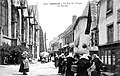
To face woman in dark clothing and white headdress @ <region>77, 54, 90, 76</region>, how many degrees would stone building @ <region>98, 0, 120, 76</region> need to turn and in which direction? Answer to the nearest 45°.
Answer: approximately 45° to its left

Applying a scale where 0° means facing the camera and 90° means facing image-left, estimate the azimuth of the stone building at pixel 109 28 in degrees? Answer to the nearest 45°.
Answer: approximately 45°
